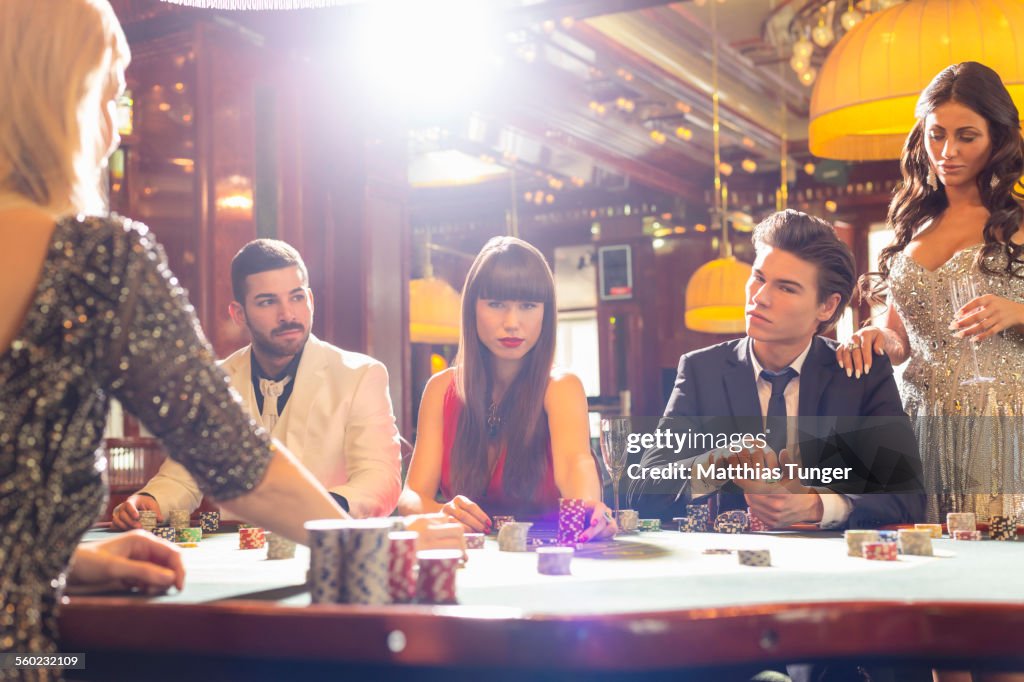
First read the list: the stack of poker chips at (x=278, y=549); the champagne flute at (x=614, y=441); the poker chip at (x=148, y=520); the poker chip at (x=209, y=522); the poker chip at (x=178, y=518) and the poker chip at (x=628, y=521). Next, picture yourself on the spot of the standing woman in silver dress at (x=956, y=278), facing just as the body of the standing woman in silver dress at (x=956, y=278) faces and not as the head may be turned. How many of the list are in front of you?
6

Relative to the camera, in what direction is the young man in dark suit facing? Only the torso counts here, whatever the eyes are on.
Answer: toward the camera

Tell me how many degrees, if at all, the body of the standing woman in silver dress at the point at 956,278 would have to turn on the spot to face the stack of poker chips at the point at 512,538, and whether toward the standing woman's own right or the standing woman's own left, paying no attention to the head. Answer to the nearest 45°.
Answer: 0° — they already face it

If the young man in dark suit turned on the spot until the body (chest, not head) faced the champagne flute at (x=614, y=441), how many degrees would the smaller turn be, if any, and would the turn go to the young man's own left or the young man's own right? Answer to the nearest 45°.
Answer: approximately 45° to the young man's own right

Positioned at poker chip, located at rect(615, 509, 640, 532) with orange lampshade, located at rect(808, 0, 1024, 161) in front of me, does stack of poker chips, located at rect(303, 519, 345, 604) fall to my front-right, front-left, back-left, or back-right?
back-right

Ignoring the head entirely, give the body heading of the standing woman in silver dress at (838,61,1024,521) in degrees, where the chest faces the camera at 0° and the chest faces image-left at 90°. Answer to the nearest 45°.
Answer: approximately 45°

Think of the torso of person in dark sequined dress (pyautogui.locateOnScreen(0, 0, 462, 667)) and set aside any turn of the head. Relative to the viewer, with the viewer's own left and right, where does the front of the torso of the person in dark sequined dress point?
facing away from the viewer and to the right of the viewer

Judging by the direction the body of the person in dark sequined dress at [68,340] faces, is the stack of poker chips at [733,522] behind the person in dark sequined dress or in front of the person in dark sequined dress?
in front

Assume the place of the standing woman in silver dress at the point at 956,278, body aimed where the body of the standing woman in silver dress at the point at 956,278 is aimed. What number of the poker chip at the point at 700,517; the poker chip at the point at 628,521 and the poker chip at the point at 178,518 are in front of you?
3

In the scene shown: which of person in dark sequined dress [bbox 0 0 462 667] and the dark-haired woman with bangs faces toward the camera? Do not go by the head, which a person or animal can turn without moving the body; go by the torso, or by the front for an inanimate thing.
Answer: the dark-haired woman with bangs

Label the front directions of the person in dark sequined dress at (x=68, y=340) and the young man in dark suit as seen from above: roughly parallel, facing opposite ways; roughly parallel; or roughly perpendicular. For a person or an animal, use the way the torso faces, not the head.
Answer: roughly parallel, facing opposite ways

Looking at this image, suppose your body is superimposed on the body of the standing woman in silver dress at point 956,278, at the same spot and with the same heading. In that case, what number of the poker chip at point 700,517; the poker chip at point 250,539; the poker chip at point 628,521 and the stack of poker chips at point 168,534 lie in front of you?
4

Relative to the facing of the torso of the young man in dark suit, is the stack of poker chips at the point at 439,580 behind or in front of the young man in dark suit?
in front

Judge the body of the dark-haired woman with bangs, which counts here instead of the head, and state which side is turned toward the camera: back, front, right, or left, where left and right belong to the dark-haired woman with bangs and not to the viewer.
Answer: front

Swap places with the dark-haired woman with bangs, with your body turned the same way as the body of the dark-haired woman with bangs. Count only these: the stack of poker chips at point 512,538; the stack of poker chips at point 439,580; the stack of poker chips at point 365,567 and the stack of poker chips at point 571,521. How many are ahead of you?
4

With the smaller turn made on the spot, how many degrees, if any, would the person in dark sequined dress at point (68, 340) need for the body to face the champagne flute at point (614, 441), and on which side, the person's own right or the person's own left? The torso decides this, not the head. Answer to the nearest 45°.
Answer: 0° — they already face it

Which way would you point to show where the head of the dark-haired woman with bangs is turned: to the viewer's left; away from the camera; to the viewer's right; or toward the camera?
toward the camera

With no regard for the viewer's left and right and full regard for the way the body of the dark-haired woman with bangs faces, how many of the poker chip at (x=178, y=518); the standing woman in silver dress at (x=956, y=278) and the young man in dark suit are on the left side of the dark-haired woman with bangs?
2
